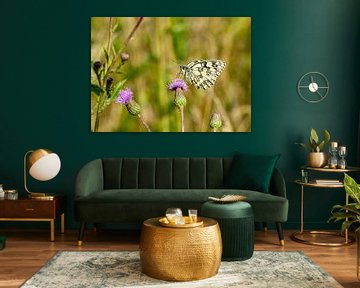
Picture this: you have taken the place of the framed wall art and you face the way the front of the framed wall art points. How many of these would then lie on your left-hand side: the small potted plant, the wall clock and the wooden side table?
2

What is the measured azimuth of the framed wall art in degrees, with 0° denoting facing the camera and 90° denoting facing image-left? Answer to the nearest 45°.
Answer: approximately 0°

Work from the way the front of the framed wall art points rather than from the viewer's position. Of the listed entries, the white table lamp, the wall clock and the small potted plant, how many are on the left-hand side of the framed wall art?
2

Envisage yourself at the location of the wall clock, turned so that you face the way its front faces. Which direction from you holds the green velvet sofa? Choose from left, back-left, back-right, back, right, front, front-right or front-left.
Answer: front-right

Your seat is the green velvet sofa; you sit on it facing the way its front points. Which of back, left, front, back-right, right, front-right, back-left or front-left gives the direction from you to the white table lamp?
right

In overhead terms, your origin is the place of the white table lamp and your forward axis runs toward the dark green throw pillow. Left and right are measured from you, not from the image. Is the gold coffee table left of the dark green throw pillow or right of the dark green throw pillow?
right

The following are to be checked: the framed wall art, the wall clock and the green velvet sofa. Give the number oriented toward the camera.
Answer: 3

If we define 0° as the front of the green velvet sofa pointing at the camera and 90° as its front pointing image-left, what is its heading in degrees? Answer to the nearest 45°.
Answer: approximately 0°

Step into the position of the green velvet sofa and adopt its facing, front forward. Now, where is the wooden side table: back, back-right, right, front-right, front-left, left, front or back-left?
right

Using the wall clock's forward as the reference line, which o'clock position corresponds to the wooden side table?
The wooden side table is roughly at 2 o'clock from the wall clock.

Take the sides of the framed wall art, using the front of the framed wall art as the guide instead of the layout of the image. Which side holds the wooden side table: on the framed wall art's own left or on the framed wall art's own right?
on the framed wall art's own right
